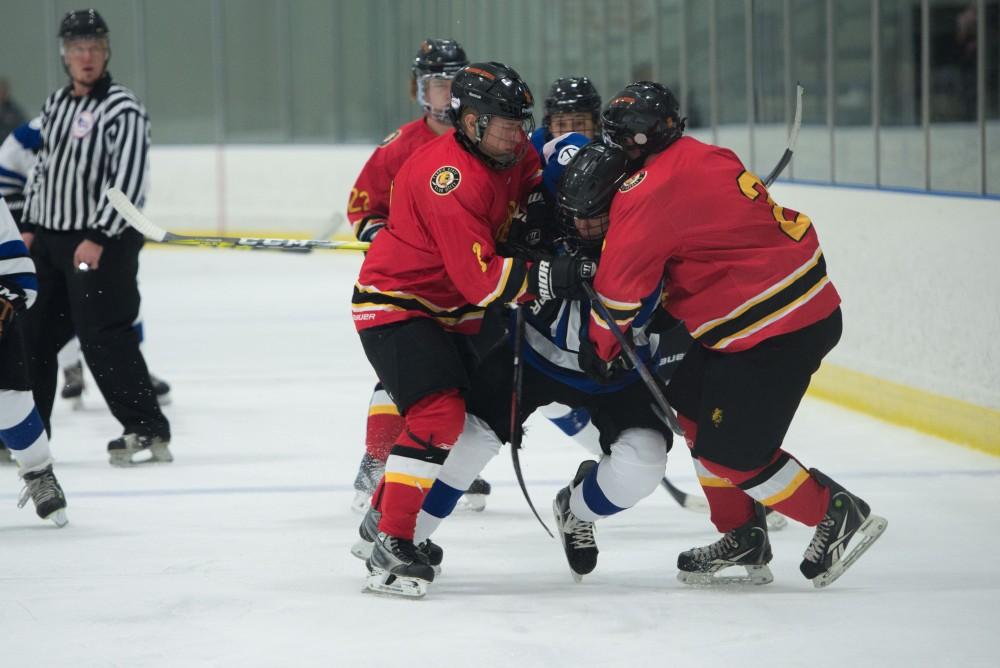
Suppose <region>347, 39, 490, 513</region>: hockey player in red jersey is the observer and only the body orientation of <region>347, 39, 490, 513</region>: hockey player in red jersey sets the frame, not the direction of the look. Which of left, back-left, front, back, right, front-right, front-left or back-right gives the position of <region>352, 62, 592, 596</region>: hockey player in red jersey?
front-right

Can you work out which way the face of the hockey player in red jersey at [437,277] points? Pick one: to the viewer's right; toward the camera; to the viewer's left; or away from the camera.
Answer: to the viewer's right

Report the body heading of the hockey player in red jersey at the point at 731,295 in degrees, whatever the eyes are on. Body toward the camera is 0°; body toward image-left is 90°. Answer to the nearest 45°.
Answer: approximately 90°

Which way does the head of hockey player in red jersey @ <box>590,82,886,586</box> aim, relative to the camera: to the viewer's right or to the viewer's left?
to the viewer's left

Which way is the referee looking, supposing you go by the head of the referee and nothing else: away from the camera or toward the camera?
toward the camera

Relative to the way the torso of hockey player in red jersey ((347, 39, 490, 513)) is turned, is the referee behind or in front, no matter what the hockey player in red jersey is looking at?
behind

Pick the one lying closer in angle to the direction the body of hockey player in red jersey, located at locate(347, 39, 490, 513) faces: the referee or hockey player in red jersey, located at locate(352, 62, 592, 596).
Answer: the hockey player in red jersey

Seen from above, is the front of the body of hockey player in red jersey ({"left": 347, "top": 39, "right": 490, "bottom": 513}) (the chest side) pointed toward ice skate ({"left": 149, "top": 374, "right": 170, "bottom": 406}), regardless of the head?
no

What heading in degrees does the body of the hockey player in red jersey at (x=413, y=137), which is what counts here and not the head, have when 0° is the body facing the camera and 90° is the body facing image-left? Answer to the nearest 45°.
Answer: approximately 315°

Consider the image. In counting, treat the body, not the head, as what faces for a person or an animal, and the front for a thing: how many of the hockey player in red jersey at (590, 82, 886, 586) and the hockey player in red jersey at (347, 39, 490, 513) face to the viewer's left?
1

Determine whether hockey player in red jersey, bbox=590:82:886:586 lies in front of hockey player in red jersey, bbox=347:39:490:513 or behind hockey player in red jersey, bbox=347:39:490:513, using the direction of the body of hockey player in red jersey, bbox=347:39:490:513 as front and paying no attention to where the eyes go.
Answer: in front
